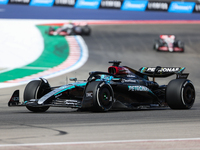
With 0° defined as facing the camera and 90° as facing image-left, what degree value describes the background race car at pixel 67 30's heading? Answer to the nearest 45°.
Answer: approximately 45°

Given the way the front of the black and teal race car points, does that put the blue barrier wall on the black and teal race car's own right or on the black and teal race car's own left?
on the black and teal race car's own right

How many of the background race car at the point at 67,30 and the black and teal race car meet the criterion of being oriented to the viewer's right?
0

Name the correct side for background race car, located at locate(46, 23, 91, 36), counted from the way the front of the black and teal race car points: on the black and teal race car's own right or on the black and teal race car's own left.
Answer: on the black and teal race car's own right

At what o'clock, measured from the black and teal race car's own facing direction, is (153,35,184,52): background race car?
The background race car is roughly at 5 o'clock from the black and teal race car.

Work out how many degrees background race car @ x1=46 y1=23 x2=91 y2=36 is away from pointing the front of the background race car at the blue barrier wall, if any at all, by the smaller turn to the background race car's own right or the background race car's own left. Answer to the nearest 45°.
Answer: approximately 135° to the background race car's own right

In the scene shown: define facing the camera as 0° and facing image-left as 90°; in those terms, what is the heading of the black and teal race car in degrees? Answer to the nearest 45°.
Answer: approximately 45°

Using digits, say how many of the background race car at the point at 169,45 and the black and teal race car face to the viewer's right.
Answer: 0

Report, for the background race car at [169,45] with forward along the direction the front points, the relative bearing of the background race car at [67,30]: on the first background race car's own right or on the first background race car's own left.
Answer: on the first background race car's own right
